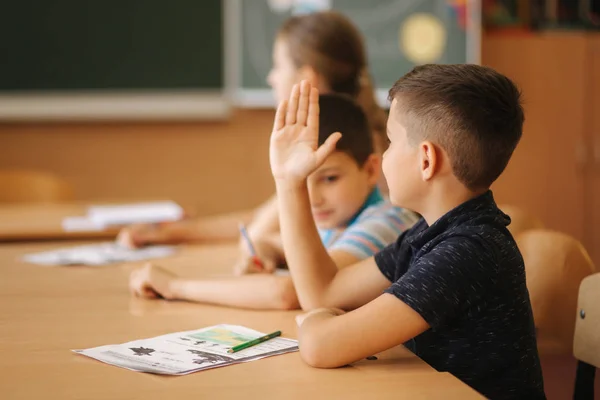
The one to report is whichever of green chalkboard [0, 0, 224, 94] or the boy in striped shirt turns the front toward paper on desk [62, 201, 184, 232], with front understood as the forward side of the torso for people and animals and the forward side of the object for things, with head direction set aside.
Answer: the green chalkboard

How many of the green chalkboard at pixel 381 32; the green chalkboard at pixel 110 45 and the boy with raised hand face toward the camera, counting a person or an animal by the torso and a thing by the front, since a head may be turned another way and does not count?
2

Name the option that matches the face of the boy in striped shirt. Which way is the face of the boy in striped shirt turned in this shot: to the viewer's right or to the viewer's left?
to the viewer's left

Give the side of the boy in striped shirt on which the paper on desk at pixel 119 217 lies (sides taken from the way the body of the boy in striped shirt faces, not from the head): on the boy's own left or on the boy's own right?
on the boy's own right

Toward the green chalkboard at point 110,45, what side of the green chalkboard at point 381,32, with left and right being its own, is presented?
right

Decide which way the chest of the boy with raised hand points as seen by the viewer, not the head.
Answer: to the viewer's left

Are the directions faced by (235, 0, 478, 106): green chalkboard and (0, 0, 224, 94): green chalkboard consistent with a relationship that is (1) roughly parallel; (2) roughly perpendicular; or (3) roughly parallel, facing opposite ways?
roughly parallel

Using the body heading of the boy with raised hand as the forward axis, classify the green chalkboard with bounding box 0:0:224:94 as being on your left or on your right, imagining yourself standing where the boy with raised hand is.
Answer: on your right

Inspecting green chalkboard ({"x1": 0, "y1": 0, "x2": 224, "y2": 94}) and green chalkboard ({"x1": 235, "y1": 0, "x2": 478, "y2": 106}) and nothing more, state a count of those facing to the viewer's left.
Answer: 0

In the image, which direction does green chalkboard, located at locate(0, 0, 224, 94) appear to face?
toward the camera

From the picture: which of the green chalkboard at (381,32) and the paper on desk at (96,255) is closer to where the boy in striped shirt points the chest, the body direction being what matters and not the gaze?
the paper on desk

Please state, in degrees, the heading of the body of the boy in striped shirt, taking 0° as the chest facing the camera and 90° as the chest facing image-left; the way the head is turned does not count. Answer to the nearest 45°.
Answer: approximately 45°

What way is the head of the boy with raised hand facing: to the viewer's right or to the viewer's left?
to the viewer's left

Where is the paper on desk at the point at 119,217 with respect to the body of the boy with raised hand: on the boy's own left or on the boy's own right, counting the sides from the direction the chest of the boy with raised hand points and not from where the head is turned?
on the boy's own right

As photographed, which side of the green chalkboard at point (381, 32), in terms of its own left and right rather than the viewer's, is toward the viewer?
front

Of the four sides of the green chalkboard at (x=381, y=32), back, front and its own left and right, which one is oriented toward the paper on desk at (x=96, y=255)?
front
